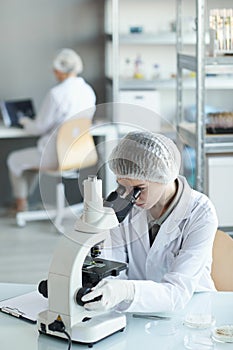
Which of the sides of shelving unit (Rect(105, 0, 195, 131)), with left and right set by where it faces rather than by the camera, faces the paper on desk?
front

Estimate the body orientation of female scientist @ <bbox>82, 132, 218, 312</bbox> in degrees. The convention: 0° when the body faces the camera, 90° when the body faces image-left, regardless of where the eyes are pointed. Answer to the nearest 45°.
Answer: approximately 45°

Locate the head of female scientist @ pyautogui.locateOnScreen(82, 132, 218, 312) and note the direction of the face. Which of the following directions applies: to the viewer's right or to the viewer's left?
to the viewer's left

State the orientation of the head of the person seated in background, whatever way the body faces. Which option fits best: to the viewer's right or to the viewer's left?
to the viewer's left

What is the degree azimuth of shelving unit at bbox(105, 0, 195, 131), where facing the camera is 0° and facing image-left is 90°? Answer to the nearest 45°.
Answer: approximately 0°

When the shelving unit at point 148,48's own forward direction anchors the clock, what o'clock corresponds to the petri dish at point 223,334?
The petri dish is roughly at 12 o'clock from the shelving unit.

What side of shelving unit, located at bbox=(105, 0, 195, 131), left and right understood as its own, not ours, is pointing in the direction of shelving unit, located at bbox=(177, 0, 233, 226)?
front

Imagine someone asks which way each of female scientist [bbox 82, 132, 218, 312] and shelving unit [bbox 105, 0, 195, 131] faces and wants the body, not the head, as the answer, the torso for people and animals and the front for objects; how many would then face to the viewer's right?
0

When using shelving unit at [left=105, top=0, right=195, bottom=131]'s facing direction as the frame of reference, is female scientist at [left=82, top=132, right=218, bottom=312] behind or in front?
in front

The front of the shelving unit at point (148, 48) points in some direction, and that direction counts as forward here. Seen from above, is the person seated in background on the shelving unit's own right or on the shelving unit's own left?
on the shelving unit's own right
